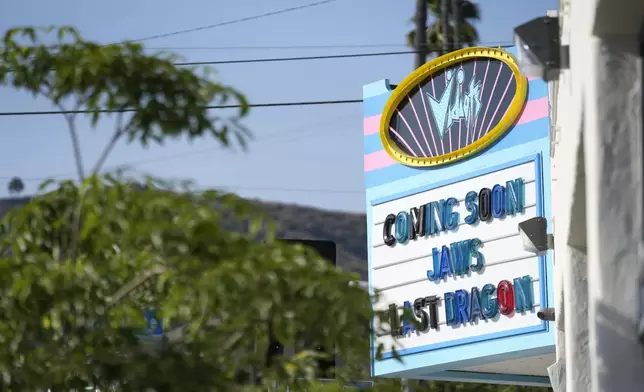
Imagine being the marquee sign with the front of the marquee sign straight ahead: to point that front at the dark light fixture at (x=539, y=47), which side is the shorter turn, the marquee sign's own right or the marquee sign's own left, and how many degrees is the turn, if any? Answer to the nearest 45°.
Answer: approximately 45° to the marquee sign's own left

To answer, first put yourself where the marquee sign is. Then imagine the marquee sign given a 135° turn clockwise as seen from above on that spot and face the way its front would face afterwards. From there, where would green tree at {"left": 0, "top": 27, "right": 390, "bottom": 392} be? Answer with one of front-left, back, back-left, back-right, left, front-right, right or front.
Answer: back

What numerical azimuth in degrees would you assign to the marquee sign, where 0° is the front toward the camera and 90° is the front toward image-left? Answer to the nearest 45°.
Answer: approximately 45°

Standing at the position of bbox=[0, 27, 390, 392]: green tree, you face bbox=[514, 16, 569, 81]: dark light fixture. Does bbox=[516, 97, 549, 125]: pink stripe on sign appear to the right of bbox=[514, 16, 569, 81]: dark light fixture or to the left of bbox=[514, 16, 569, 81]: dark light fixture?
left

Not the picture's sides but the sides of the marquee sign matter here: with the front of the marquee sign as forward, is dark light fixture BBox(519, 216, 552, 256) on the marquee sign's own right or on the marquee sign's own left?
on the marquee sign's own left
